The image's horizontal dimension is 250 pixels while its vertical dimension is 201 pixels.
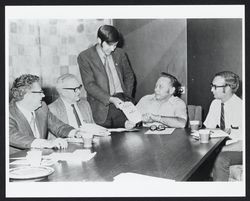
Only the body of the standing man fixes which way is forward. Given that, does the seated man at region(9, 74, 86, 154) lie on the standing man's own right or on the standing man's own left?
on the standing man's own right

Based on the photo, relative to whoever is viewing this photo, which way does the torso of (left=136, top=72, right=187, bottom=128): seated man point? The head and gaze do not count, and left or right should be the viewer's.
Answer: facing the viewer and to the left of the viewer

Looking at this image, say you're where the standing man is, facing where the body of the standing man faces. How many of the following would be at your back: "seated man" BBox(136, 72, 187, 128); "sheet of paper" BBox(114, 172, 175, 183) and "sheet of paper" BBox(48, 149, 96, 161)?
0

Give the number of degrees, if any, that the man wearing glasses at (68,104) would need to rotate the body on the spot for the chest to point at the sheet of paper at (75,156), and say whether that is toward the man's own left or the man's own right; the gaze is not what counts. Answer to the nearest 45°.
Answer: approximately 45° to the man's own right

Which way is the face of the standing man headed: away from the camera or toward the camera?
toward the camera

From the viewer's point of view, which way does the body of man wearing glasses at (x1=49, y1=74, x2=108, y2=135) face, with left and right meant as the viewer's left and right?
facing the viewer and to the right of the viewer

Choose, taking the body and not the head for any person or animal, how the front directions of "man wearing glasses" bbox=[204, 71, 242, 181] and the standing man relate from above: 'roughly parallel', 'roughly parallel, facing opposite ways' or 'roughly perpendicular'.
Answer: roughly perpendicular

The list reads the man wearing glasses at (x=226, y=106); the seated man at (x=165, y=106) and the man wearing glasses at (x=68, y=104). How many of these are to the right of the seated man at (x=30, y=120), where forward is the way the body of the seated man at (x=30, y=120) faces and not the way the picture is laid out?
0

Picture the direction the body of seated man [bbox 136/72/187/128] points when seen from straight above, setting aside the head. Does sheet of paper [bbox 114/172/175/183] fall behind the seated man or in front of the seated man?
in front

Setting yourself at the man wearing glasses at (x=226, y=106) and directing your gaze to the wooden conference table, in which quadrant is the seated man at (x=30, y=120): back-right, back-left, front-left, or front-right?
front-right

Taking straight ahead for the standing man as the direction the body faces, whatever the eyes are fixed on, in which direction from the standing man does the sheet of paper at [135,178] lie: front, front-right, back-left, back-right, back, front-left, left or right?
front-right

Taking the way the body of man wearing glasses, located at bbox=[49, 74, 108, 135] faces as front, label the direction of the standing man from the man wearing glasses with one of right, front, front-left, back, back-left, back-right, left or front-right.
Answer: left

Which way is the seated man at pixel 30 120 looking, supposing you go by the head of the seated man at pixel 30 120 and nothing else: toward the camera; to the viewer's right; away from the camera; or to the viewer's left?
to the viewer's right

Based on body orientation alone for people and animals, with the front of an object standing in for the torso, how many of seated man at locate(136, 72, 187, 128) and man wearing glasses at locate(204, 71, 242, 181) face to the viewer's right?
0

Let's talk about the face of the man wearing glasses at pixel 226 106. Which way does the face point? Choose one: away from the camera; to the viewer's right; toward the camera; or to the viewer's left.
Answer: to the viewer's left
